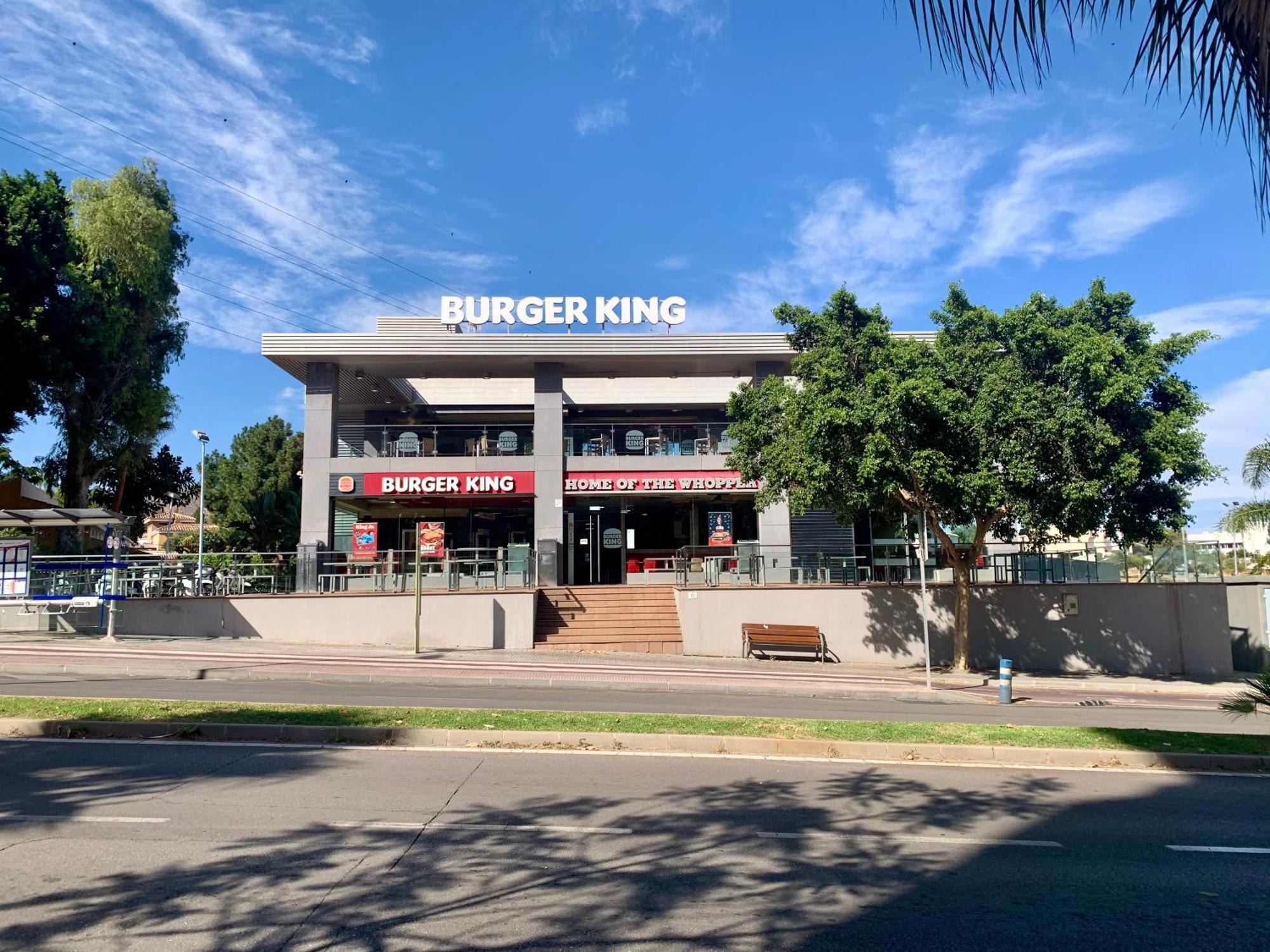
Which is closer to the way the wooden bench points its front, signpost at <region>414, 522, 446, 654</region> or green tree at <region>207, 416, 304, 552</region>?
the signpost

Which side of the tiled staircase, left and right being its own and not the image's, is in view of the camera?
front

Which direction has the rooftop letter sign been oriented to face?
toward the camera

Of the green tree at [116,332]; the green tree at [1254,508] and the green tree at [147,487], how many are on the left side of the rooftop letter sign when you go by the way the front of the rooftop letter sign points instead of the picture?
1

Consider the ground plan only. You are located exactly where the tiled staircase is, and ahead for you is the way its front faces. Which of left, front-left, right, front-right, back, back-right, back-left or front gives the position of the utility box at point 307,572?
right

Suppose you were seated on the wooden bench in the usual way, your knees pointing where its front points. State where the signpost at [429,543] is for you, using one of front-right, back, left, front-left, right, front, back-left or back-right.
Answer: right

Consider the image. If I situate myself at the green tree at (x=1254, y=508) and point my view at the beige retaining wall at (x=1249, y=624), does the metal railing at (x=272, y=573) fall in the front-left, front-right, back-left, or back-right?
front-right

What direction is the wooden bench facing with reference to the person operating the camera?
facing the viewer

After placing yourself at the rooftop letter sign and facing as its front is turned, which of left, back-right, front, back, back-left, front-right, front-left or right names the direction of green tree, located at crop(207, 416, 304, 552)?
back-right

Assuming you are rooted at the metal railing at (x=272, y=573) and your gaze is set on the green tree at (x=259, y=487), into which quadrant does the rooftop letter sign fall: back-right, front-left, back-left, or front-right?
front-right

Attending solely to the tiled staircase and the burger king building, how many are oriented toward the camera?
2

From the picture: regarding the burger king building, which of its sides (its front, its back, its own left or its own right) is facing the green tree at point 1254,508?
left

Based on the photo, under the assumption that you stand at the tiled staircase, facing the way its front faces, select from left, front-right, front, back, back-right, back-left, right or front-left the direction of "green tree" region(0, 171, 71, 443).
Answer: right

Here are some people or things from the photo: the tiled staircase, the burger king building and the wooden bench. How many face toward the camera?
3
